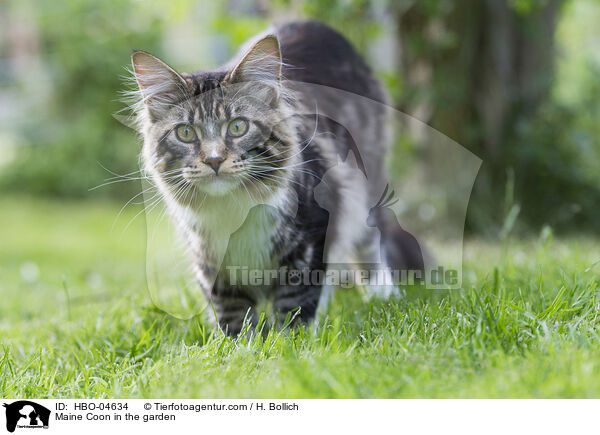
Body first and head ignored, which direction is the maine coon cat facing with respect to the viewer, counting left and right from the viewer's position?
facing the viewer and to the left of the viewer
